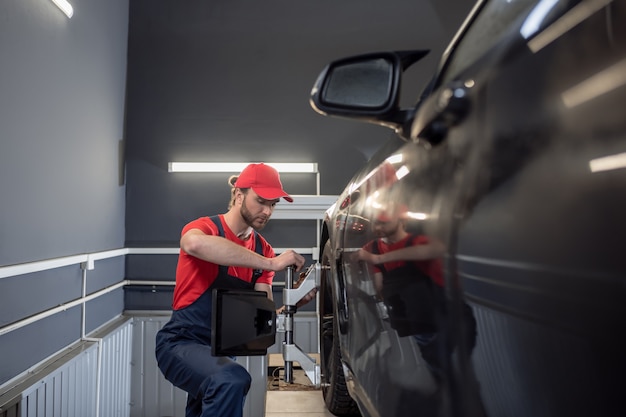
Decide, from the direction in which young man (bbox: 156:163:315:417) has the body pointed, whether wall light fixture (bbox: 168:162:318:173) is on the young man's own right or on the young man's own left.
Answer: on the young man's own left

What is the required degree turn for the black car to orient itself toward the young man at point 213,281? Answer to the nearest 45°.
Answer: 0° — it already faces them

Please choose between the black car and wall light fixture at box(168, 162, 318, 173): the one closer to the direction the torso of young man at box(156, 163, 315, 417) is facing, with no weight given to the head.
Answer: the black car

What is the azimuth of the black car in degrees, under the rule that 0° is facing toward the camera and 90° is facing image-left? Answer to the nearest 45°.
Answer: approximately 135°

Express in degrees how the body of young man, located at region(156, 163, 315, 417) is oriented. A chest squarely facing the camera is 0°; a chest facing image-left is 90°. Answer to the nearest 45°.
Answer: approximately 315°
